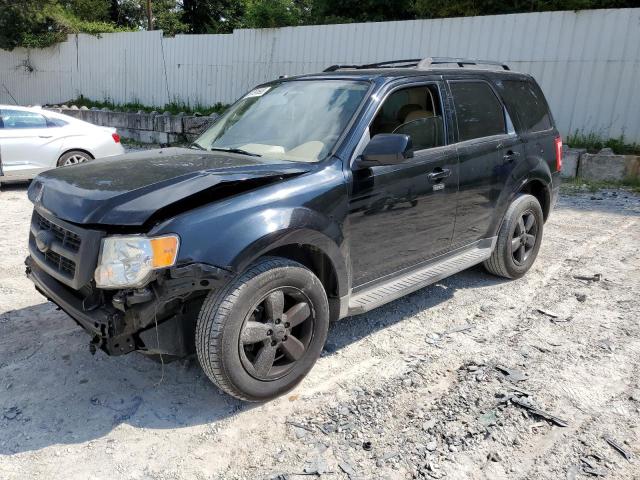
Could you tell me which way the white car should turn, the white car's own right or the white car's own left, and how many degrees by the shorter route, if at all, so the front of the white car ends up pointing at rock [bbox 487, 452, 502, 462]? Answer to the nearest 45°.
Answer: approximately 90° to the white car's own left

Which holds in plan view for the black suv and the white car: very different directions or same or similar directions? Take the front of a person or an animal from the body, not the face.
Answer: same or similar directions

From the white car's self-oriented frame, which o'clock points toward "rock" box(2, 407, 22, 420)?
The rock is roughly at 9 o'clock from the white car.

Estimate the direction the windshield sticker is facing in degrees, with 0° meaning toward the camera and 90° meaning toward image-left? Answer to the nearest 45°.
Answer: approximately 45°

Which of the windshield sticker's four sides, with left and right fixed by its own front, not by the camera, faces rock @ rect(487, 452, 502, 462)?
left

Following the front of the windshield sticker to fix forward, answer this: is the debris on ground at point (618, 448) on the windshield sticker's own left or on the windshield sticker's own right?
on the windshield sticker's own left

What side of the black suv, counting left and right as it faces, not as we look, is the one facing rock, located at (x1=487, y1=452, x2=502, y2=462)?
left

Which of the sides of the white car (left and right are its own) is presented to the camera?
left

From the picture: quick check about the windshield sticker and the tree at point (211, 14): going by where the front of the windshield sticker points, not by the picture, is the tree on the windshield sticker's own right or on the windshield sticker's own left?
on the windshield sticker's own right

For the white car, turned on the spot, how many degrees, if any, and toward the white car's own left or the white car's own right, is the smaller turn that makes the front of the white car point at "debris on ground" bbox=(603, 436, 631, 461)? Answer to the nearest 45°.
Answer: approximately 90° to the white car's own left

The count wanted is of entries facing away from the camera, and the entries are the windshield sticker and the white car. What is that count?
0
